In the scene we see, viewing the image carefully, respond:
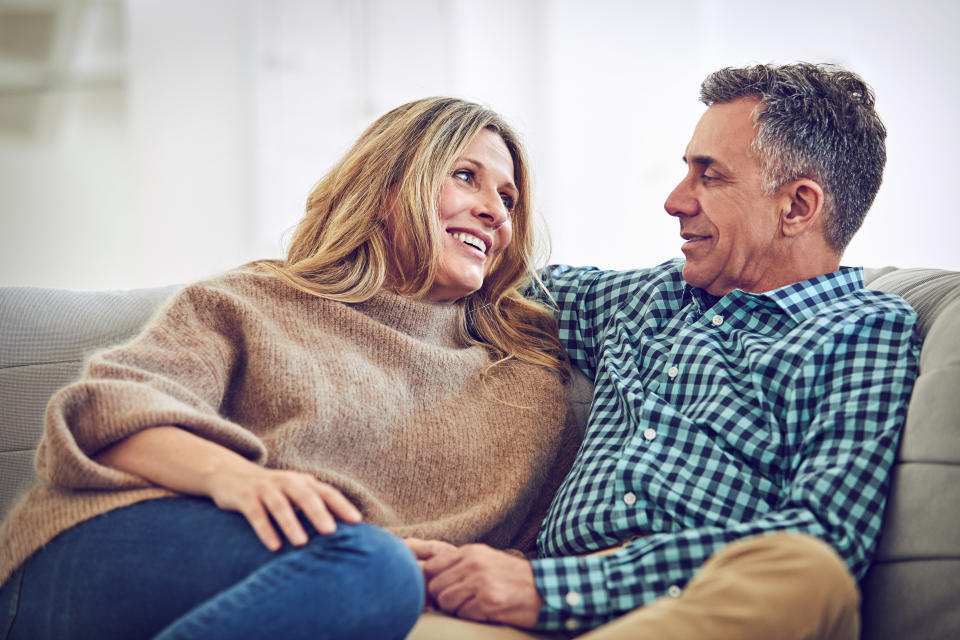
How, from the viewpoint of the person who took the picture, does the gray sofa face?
facing the viewer

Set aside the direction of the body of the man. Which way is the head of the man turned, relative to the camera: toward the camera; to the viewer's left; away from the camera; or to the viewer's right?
to the viewer's left
